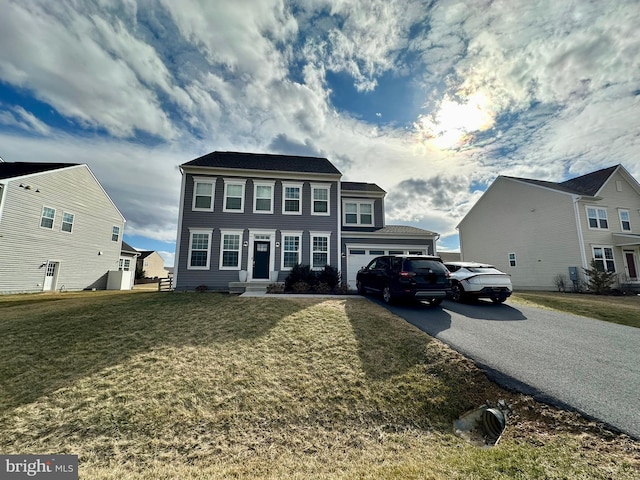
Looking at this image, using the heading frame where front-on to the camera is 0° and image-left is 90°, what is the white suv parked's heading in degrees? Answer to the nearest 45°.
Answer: approximately 135°

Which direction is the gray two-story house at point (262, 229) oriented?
toward the camera

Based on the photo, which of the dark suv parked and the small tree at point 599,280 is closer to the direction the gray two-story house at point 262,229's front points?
the dark suv parked

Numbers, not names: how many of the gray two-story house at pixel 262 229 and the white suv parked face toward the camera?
1

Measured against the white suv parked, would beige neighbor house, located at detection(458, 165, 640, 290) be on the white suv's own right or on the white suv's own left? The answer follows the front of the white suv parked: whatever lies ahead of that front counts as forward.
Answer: on the white suv's own right

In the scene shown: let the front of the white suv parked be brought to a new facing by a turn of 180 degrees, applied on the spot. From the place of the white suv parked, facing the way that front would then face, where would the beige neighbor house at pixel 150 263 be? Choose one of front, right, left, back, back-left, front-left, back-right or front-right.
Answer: back-right

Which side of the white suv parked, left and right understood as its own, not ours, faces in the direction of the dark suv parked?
left

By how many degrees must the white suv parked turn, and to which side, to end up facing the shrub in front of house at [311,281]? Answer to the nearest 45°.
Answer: approximately 45° to its left

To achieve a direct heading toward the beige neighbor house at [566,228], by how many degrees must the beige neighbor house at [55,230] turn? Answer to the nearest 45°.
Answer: approximately 90° to its left

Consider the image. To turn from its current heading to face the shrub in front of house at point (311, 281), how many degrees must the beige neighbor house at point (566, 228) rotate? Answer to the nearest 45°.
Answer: approximately 90° to its right

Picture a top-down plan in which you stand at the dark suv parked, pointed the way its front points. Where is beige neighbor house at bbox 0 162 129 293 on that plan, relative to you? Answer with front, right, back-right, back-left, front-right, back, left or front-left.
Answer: front-left

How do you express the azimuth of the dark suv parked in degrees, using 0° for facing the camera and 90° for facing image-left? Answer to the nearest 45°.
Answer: approximately 135°
